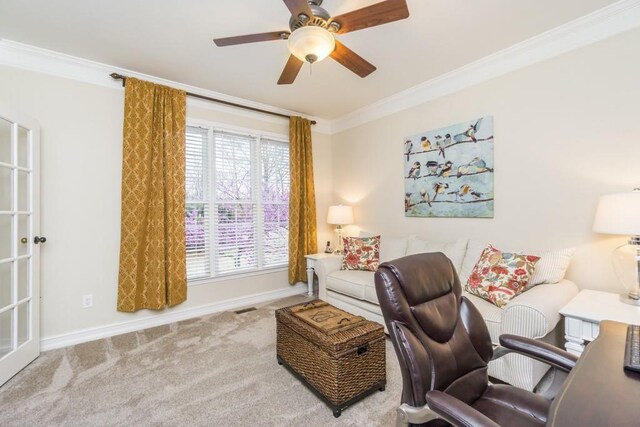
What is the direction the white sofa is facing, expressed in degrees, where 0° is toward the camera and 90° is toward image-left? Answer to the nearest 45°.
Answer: approximately 45°

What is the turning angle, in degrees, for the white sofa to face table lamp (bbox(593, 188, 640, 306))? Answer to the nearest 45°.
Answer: approximately 135° to its left

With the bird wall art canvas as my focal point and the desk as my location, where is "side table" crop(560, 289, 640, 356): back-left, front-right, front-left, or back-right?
front-right

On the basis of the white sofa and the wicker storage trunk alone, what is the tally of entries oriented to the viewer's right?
0

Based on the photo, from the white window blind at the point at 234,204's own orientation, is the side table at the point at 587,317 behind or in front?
in front

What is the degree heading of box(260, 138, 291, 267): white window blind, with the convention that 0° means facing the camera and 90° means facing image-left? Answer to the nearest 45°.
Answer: approximately 315°

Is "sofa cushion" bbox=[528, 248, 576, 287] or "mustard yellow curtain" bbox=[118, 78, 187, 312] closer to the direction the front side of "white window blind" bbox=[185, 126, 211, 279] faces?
the sofa cushion

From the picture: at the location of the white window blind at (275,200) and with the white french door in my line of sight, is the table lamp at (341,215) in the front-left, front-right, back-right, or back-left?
back-left

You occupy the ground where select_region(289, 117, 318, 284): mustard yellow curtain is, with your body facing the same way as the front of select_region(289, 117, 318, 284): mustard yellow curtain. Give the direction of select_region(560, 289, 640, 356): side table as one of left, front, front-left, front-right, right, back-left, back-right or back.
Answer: front

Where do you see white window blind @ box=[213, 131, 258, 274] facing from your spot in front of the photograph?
facing the viewer and to the right of the viewer

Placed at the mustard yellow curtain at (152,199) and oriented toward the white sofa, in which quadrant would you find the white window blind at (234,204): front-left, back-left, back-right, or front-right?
front-left
